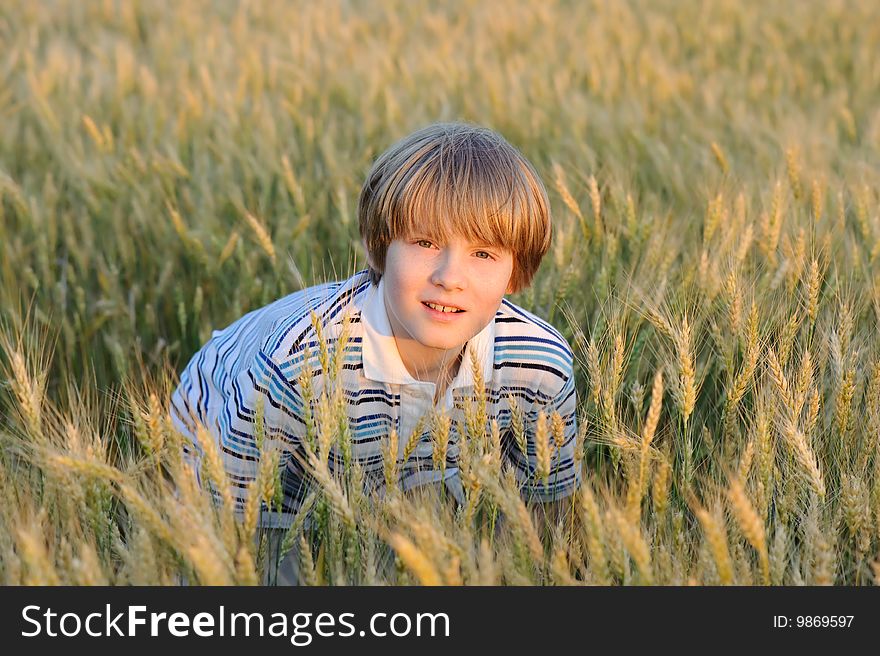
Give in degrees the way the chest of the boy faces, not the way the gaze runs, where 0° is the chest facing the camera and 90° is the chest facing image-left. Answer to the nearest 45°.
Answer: approximately 315°
